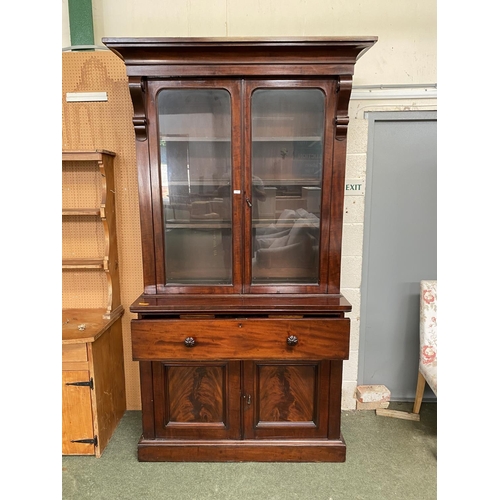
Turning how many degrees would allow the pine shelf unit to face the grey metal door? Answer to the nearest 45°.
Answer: approximately 90° to its left

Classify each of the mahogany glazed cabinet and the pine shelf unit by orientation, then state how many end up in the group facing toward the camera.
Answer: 2

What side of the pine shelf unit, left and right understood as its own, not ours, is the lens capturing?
front

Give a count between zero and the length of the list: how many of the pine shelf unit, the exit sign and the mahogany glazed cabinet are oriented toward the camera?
3

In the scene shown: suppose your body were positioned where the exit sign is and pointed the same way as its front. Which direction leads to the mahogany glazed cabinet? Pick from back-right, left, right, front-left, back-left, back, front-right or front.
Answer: front-right

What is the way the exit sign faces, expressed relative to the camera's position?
facing the viewer

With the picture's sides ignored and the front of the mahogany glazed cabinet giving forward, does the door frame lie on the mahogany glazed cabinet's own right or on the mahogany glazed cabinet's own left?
on the mahogany glazed cabinet's own left

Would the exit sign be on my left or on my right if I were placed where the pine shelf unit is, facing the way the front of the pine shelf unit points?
on my left
